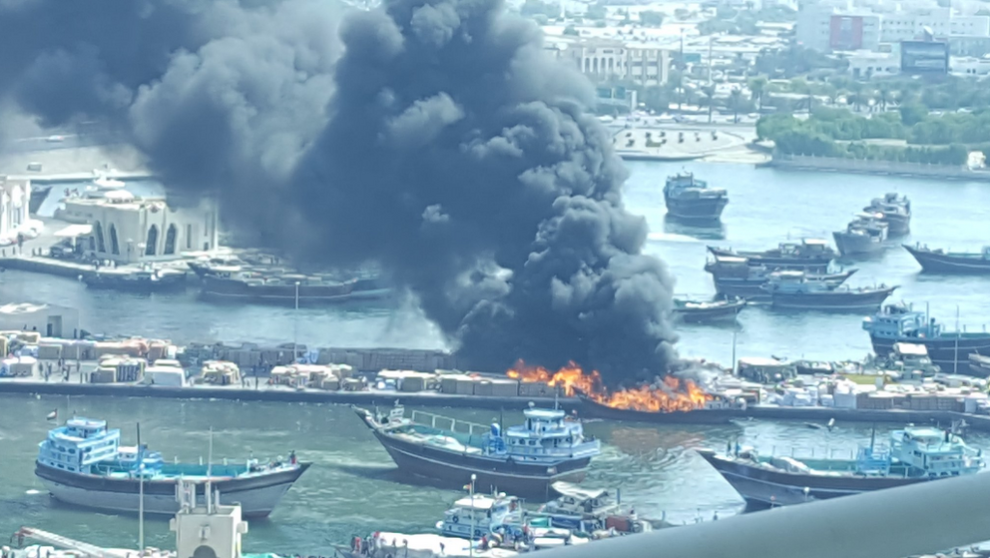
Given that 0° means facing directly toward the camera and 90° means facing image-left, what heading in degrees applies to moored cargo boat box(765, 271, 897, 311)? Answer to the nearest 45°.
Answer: approximately 270°

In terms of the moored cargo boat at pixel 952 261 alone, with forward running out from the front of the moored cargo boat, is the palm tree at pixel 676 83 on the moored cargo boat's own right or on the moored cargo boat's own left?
on the moored cargo boat's own right

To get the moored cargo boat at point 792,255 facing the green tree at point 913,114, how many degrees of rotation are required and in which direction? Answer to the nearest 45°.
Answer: approximately 90° to its right

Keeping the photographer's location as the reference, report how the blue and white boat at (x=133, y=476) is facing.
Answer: facing to the right of the viewer

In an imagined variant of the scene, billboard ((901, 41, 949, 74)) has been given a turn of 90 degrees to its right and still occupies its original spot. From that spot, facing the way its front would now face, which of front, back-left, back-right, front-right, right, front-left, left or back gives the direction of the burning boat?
left

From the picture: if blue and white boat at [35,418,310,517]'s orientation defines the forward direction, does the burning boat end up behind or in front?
in front

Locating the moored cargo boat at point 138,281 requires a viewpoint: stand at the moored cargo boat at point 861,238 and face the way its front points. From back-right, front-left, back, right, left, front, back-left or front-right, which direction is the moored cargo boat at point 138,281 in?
front

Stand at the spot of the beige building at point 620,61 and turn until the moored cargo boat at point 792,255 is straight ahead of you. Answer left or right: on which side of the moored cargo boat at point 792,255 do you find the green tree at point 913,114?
left

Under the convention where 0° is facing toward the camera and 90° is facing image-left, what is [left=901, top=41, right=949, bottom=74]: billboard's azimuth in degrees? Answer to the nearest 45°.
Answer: approximately 0°

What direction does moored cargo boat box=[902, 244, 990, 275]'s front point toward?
to the viewer's left
